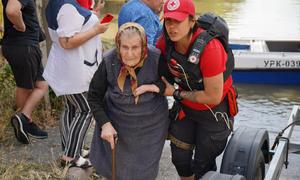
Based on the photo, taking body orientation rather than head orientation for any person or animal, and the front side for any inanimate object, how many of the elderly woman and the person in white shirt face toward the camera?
1

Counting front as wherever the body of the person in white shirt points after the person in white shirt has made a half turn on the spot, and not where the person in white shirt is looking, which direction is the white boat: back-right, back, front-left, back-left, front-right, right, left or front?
back-right

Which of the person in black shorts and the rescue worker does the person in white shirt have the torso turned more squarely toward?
the rescue worker

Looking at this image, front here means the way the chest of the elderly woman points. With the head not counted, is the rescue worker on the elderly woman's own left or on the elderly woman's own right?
on the elderly woman's own left

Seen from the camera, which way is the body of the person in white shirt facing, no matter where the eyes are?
to the viewer's right

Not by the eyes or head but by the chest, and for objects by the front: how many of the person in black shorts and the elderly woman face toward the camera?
1

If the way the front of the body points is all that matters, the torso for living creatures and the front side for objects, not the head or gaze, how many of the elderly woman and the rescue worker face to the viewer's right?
0

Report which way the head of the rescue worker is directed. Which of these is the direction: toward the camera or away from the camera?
toward the camera

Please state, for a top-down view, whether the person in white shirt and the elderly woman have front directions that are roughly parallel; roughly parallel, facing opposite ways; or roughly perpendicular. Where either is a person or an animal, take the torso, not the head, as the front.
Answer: roughly perpendicular

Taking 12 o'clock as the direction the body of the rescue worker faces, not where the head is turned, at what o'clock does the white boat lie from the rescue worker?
The white boat is roughly at 5 o'clock from the rescue worker.

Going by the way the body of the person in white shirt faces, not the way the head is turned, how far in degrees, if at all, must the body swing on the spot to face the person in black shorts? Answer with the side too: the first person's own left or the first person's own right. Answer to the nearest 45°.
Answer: approximately 135° to the first person's own left

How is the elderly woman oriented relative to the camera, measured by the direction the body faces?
toward the camera

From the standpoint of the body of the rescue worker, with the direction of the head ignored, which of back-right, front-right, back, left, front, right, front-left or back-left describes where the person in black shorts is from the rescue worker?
right

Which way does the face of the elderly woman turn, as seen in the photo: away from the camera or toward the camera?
toward the camera

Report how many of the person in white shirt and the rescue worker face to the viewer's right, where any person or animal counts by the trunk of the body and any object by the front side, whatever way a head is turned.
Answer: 1
